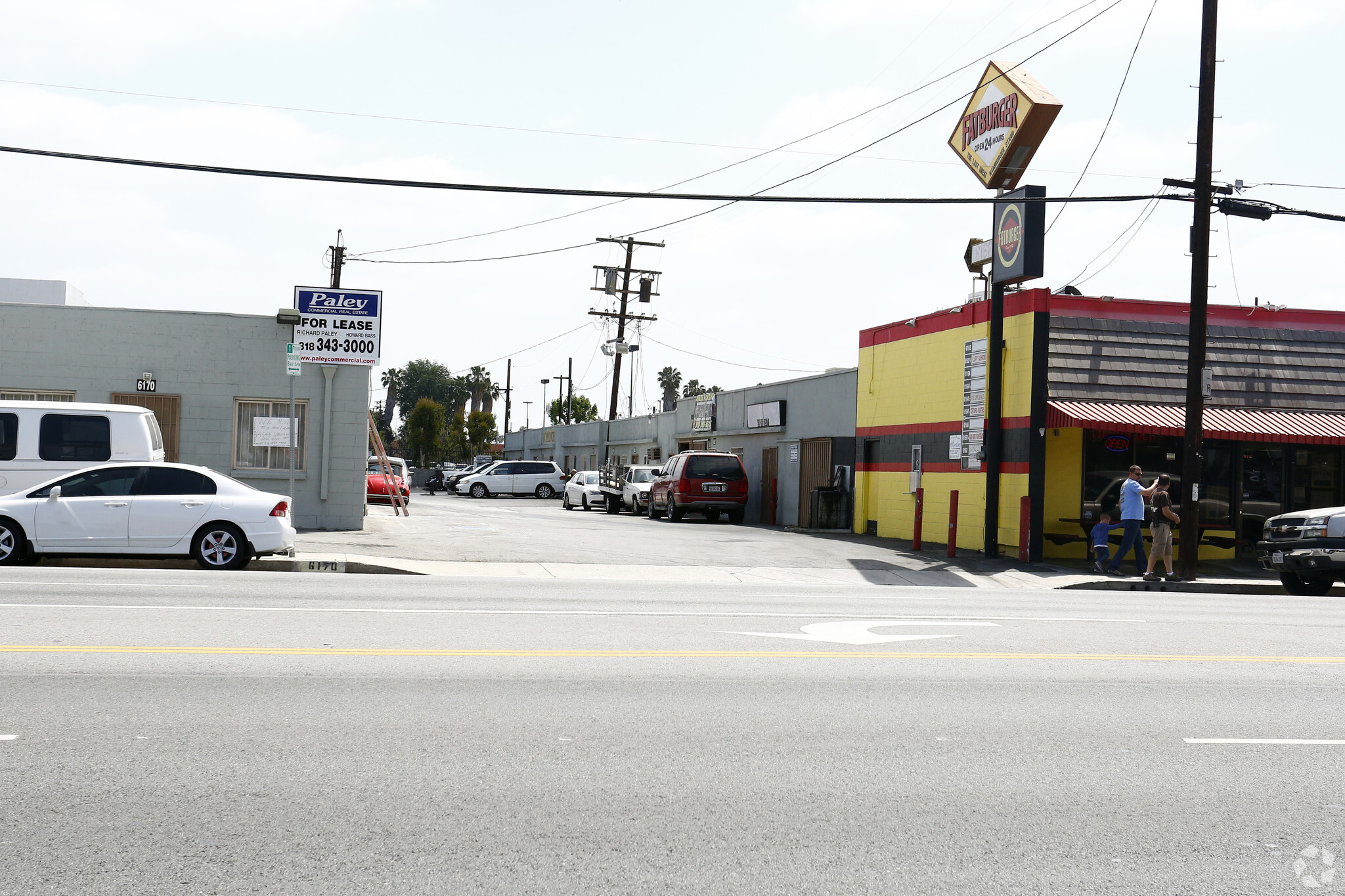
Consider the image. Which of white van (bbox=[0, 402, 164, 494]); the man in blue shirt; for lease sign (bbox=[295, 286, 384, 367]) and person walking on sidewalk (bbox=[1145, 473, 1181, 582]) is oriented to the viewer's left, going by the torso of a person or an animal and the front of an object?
the white van

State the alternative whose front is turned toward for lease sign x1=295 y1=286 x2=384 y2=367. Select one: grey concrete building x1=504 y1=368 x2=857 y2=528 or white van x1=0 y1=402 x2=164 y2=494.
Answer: the grey concrete building

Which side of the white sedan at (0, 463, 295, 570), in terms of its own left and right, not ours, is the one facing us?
left

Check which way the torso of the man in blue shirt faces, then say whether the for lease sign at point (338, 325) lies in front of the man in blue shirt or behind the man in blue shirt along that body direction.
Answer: behind

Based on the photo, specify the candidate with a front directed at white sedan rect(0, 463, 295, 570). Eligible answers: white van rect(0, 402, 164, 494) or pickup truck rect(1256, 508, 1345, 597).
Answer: the pickup truck

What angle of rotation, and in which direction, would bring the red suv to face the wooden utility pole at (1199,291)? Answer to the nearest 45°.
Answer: approximately 180°

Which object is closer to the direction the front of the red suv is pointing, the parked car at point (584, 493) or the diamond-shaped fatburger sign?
the parked car

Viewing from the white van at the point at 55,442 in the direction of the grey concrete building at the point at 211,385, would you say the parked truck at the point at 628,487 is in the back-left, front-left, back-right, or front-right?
front-right

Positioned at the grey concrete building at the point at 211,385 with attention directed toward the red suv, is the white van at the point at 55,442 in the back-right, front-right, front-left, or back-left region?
back-right

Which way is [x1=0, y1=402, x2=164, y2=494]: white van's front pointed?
to the viewer's left

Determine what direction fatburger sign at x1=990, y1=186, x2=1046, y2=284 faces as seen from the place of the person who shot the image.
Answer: facing the viewer and to the left of the viewer

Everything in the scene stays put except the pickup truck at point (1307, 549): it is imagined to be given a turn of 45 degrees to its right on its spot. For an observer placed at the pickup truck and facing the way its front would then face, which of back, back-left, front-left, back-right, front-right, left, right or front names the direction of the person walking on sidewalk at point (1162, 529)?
front

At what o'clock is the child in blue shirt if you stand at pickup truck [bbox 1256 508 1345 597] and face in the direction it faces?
The child in blue shirt is roughly at 2 o'clock from the pickup truck.

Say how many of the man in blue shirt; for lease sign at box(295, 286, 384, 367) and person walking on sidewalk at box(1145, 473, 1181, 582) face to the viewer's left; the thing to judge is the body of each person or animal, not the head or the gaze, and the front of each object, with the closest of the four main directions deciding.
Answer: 0
